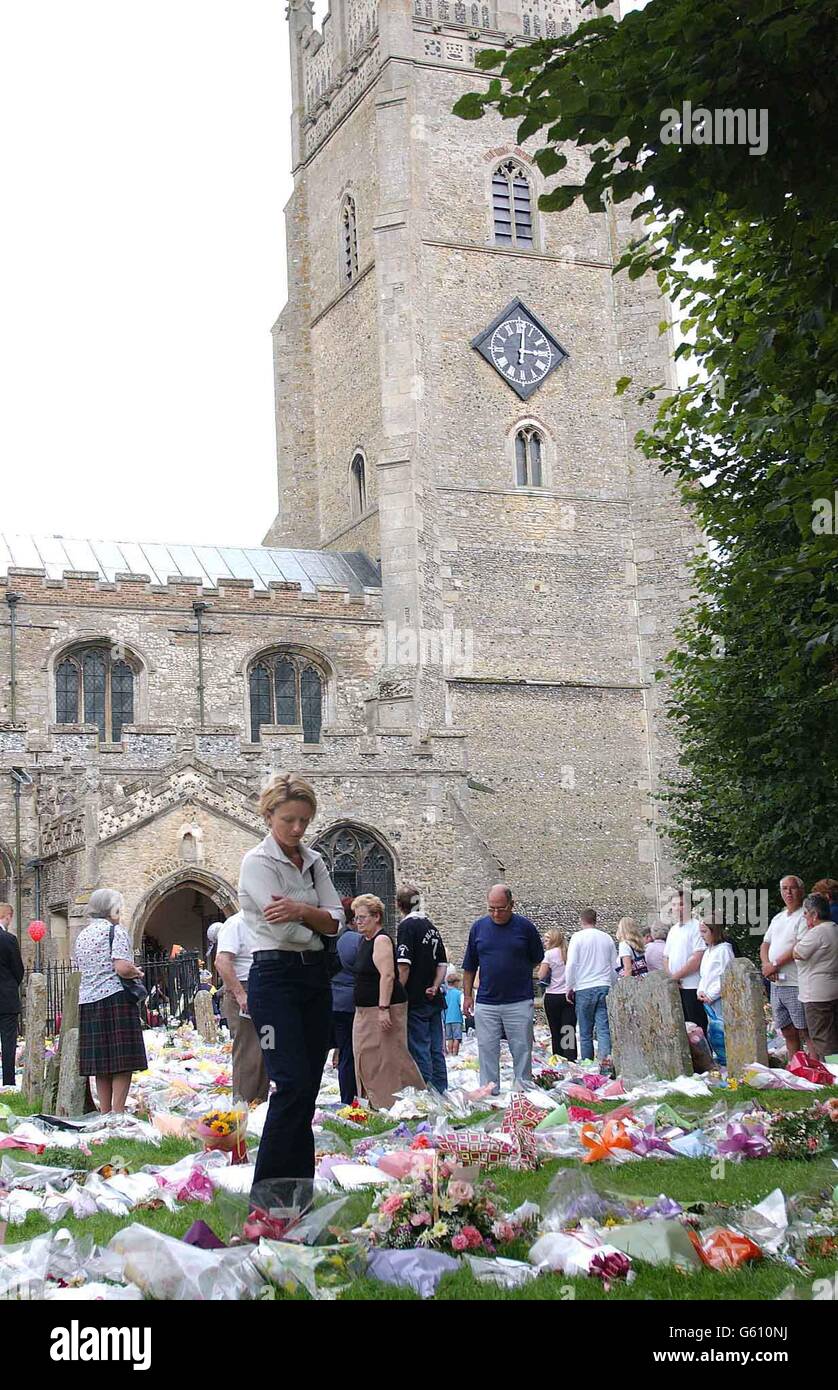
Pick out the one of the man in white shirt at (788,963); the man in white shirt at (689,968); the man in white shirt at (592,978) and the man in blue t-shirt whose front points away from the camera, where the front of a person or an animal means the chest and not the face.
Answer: the man in white shirt at (592,978)

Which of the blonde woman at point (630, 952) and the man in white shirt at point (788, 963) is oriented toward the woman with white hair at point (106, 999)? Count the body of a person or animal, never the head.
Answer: the man in white shirt

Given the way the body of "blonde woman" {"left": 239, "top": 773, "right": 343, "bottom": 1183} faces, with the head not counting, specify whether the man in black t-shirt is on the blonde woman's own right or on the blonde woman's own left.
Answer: on the blonde woman's own left

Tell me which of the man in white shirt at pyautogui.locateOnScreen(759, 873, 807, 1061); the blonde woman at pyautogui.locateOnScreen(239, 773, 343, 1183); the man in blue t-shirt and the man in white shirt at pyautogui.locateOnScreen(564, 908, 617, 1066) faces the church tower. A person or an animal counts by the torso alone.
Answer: the man in white shirt at pyautogui.locateOnScreen(564, 908, 617, 1066)

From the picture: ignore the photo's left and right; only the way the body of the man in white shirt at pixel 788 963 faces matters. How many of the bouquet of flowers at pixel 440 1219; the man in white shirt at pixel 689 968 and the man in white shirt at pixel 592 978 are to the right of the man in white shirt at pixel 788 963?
2

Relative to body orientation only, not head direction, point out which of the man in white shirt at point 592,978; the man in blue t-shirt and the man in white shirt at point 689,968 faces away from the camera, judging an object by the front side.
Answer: the man in white shirt at point 592,978

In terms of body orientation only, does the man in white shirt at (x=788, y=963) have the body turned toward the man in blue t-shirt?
yes

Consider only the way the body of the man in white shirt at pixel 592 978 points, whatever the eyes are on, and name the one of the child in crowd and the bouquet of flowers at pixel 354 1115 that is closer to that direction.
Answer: the child in crowd

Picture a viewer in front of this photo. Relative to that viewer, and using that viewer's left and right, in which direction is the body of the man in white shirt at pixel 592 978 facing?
facing away from the viewer
